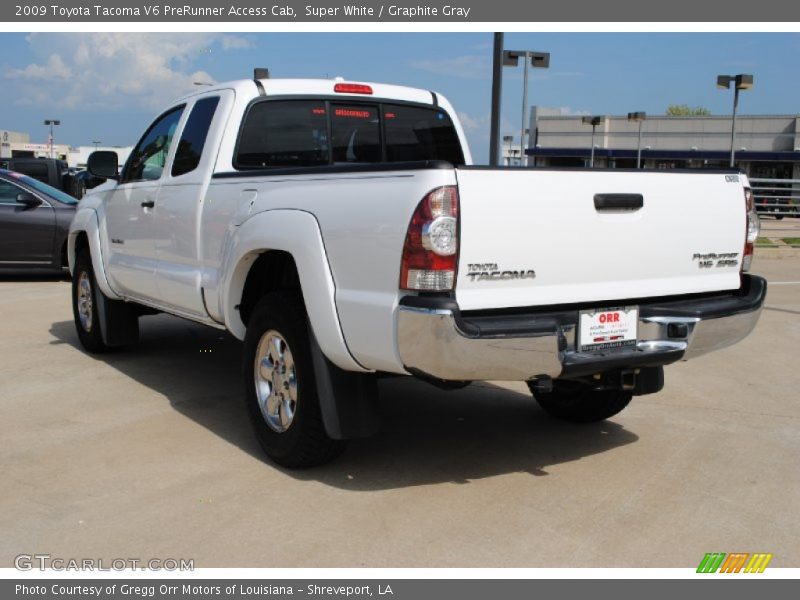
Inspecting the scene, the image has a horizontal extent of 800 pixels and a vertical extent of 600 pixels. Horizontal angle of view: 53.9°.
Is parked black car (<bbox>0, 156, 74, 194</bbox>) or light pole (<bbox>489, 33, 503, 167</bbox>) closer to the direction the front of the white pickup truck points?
the parked black car

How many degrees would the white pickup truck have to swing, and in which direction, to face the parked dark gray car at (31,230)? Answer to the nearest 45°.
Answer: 0° — it already faces it

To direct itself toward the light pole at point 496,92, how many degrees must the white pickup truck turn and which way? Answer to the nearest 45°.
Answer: approximately 45° to its right

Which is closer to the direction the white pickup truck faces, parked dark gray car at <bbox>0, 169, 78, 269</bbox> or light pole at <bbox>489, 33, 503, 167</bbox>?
the parked dark gray car

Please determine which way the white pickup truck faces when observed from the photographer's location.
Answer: facing away from the viewer and to the left of the viewer

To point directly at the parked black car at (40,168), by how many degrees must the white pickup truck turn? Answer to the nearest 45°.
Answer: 0° — it already faces it
